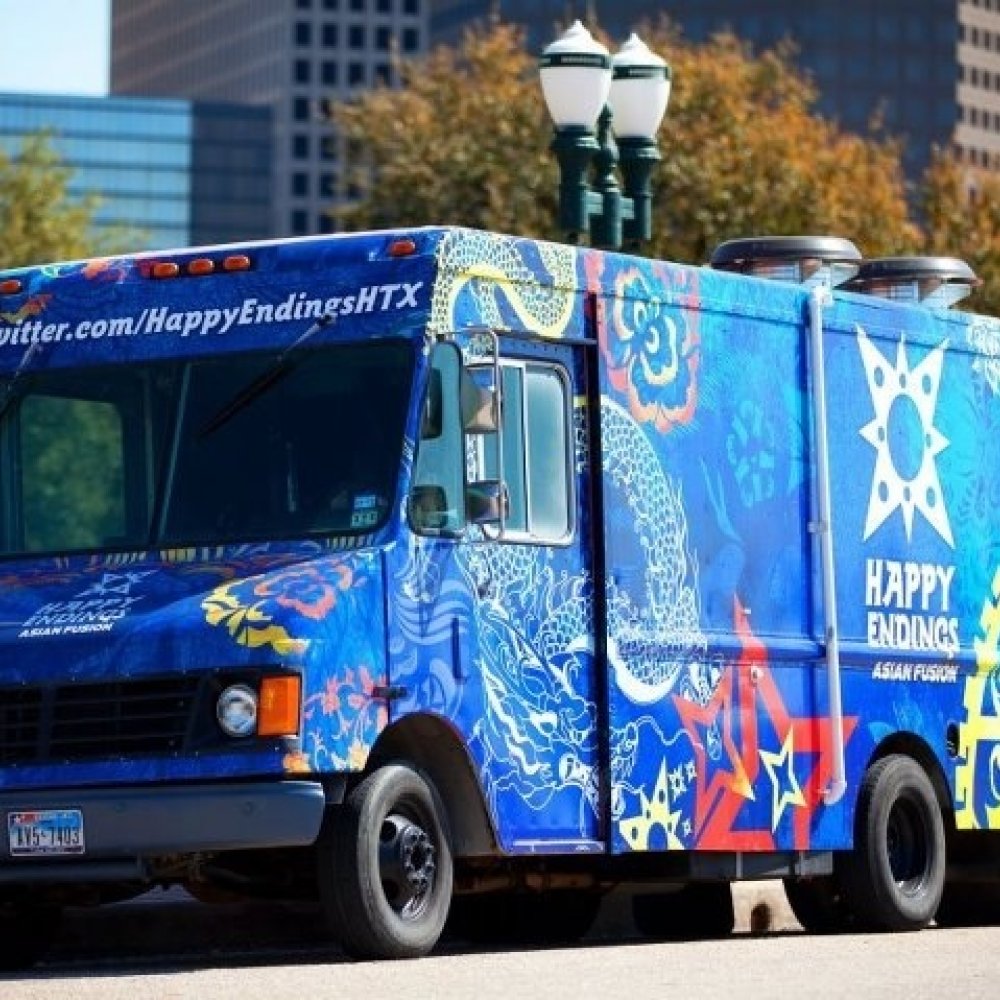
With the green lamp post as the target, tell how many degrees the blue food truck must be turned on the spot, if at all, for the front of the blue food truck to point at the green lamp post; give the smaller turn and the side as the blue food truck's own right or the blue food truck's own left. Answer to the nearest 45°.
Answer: approximately 135° to the blue food truck's own right

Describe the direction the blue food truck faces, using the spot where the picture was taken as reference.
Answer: facing the viewer and to the left of the viewer
